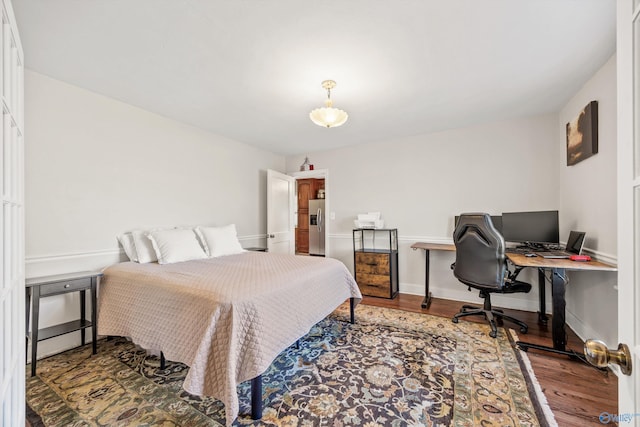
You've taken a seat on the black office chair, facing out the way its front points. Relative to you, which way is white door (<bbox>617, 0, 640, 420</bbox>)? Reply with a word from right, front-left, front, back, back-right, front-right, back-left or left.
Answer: back-right

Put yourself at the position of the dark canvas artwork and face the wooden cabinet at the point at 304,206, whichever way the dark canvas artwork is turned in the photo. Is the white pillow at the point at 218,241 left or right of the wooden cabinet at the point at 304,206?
left

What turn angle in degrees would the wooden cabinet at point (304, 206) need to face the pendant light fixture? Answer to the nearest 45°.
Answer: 0° — it already faces it

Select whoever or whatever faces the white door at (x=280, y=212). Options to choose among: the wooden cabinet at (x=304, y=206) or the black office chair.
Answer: the wooden cabinet

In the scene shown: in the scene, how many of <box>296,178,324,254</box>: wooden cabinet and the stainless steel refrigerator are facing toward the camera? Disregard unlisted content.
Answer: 2

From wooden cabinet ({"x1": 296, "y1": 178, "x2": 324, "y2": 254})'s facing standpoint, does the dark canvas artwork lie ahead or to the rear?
ahead

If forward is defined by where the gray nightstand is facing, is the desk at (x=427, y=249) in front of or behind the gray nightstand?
in front

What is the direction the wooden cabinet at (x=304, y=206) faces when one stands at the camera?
facing the viewer

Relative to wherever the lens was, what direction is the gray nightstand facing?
facing the viewer and to the right of the viewer

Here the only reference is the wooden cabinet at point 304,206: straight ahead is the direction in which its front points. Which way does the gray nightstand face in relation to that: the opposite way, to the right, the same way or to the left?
to the left

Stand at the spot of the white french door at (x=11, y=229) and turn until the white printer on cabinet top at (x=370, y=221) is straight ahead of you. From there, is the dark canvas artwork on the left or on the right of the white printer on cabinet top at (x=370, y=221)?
right

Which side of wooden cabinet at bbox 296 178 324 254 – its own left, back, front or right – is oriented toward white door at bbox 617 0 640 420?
front

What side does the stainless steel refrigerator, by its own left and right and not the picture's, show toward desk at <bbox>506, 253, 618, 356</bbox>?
front

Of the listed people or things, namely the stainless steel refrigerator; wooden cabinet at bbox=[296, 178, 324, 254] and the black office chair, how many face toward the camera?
2

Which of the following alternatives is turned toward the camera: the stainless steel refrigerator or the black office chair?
the stainless steel refrigerator

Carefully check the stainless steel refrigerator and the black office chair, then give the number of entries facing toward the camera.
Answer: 1
